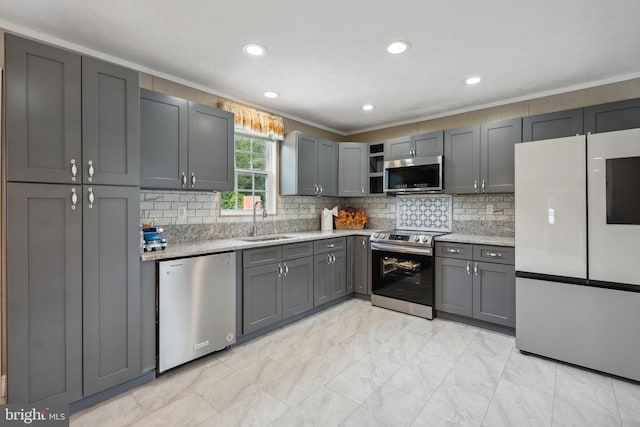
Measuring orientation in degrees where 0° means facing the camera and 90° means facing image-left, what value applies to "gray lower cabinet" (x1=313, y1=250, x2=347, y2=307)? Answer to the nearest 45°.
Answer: approximately 315°

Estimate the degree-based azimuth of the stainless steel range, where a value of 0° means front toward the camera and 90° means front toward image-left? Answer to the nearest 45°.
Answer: approximately 45°

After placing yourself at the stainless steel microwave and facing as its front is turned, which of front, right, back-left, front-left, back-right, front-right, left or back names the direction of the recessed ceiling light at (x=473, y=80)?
left

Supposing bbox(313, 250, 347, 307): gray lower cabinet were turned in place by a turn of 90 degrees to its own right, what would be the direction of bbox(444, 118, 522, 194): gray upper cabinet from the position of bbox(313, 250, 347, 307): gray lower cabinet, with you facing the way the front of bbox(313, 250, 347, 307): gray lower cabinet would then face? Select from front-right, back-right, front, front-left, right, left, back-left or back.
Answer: back-left

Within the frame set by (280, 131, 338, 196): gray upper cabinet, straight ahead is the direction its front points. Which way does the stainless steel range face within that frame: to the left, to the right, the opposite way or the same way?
to the right

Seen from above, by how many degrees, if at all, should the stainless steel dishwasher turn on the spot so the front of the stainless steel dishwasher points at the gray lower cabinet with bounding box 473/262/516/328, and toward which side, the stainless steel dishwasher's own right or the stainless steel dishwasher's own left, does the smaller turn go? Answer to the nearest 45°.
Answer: approximately 45° to the stainless steel dishwasher's own left

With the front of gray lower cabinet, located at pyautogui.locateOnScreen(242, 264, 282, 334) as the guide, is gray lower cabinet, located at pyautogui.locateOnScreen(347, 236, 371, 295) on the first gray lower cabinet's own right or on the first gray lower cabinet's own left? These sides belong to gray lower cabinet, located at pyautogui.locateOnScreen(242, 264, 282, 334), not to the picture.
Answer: on the first gray lower cabinet's own left

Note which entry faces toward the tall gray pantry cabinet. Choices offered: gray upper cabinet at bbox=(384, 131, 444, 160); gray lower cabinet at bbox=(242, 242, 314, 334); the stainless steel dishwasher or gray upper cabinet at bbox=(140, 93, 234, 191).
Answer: gray upper cabinet at bbox=(384, 131, 444, 160)

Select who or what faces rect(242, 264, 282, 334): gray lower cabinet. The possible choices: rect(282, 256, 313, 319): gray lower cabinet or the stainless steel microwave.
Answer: the stainless steel microwave

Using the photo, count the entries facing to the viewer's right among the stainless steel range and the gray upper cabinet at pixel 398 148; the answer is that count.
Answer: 0

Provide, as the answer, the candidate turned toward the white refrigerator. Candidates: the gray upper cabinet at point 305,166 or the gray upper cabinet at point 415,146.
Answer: the gray upper cabinet at point 305,166

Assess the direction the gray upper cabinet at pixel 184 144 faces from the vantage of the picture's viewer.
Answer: facing the viewer and to the right of the viewer

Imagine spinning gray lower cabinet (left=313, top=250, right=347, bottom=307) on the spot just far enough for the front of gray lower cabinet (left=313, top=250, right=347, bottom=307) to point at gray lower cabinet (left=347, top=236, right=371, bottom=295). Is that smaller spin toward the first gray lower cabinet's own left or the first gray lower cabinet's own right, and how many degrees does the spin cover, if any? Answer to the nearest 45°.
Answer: approximately 90° to the first gray lower cabinet's own left
